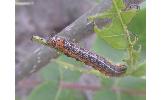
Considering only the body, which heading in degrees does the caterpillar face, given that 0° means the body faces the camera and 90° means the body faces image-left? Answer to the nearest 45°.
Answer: approximately 90°
